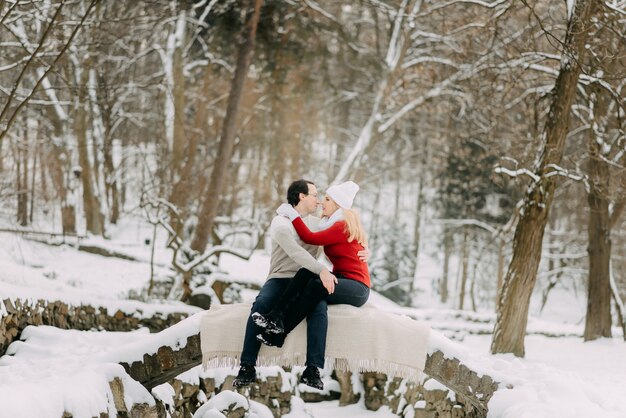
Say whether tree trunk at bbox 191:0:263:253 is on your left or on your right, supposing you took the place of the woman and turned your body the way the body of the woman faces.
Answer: on your right

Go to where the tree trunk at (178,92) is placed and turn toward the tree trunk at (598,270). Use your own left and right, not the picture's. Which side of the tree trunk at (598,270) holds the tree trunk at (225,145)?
right

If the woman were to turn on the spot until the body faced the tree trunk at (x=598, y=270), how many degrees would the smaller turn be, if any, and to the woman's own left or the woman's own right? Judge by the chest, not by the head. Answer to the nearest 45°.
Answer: approximately 135° to the woman's own right

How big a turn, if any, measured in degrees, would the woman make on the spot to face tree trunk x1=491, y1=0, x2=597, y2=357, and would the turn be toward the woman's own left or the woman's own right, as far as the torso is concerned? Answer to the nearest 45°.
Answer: approximately 135° to the woman's own right

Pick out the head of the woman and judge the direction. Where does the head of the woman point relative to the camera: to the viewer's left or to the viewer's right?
to the viewer's left

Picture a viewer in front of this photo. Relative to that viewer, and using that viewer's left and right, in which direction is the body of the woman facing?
facing to the left of the viewer

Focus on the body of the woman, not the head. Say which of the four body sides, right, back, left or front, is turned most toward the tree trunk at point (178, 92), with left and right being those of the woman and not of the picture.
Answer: right

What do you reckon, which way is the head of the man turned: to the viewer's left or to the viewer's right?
to the viewer's right
